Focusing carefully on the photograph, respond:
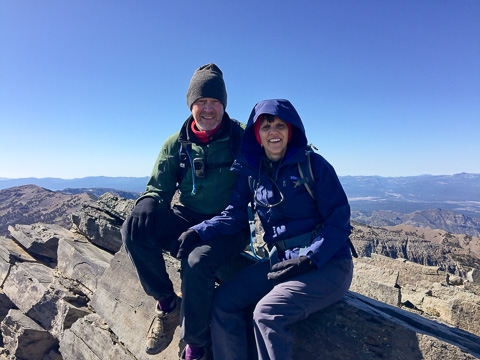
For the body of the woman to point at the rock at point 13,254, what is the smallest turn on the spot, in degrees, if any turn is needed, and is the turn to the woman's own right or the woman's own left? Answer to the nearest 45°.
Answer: approximately 90° to the woman's own right

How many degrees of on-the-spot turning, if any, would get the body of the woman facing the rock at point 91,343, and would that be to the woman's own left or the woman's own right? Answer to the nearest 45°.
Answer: approximately 90° to the woman's own right

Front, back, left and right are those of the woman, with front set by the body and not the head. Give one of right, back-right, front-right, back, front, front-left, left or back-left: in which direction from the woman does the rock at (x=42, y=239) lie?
right

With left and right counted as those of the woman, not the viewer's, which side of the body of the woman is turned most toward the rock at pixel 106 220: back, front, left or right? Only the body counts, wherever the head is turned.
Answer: right

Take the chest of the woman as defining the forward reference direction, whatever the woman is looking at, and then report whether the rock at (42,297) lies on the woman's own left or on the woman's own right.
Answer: on the woman's own right

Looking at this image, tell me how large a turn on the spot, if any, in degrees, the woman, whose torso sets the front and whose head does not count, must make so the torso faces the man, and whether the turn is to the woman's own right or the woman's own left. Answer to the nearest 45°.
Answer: approximately 90° to the woman's own right

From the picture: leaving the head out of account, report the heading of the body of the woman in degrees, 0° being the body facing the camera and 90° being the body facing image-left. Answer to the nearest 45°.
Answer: approximately 45°

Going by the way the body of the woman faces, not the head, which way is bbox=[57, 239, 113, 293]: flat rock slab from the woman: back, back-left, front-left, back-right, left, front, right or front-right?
right

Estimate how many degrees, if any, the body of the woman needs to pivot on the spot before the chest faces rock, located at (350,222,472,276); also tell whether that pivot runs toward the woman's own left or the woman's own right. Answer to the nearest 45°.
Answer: approximately 180°
